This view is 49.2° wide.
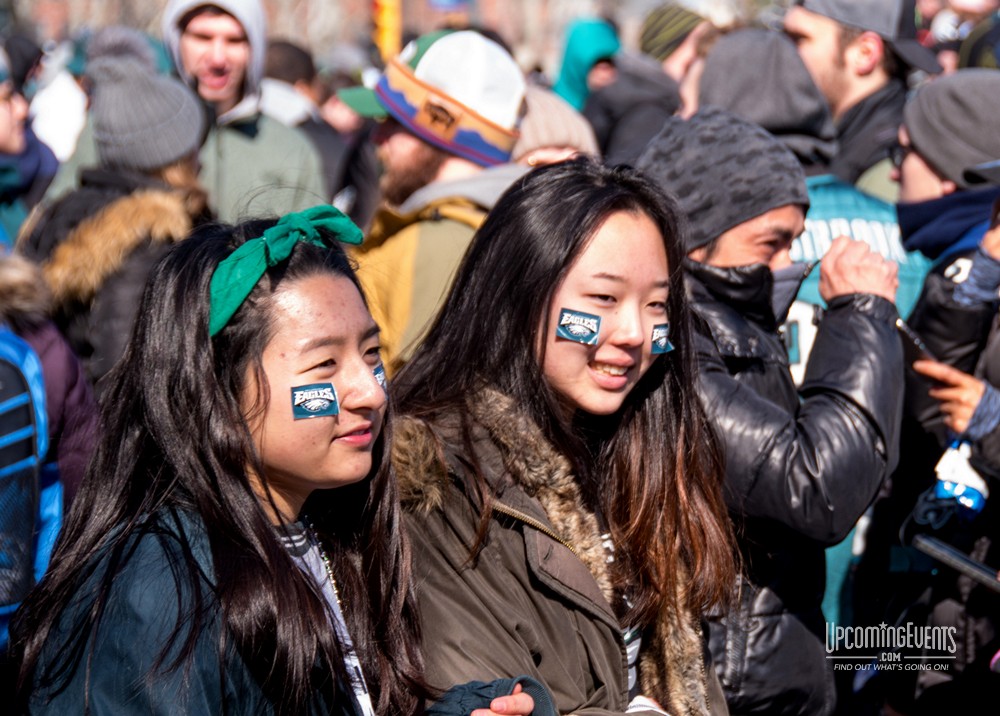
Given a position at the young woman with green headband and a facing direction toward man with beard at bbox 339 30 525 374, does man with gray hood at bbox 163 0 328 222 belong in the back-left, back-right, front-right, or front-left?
front-left

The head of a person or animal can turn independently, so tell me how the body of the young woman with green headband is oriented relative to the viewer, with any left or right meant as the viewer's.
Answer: facing the viewer and to the right of the viewer

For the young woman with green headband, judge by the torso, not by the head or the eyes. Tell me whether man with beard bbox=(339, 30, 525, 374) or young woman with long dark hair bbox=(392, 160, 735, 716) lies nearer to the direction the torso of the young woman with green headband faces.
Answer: the young woman with long dark hair

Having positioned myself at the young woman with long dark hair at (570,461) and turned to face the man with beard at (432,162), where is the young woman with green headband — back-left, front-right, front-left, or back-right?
back-left

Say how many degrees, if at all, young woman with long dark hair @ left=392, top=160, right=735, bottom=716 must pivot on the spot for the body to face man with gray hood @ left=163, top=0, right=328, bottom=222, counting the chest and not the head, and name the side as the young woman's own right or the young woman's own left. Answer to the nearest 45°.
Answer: approximately 180°

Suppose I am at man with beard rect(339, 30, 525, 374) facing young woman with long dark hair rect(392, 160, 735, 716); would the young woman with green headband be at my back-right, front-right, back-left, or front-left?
front-right

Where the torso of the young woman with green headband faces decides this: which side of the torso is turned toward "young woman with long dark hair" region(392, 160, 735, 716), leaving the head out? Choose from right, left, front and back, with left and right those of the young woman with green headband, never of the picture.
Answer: left

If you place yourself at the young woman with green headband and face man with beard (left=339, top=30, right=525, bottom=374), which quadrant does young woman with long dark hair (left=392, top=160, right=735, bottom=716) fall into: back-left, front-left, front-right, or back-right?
front-right

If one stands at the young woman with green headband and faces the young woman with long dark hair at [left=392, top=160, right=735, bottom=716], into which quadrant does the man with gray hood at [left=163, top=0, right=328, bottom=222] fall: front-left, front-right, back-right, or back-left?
front-left

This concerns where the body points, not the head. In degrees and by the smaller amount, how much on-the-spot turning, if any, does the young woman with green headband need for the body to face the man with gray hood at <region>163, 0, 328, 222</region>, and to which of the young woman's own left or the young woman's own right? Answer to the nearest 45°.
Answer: approximately 135° to the young woman's own left

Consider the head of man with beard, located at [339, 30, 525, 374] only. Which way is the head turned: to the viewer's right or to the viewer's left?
to the viewer's left

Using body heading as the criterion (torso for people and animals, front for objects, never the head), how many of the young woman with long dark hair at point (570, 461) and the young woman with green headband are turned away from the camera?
0

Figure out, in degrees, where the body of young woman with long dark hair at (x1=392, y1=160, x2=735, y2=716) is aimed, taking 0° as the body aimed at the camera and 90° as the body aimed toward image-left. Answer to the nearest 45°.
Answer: approximately 315°
